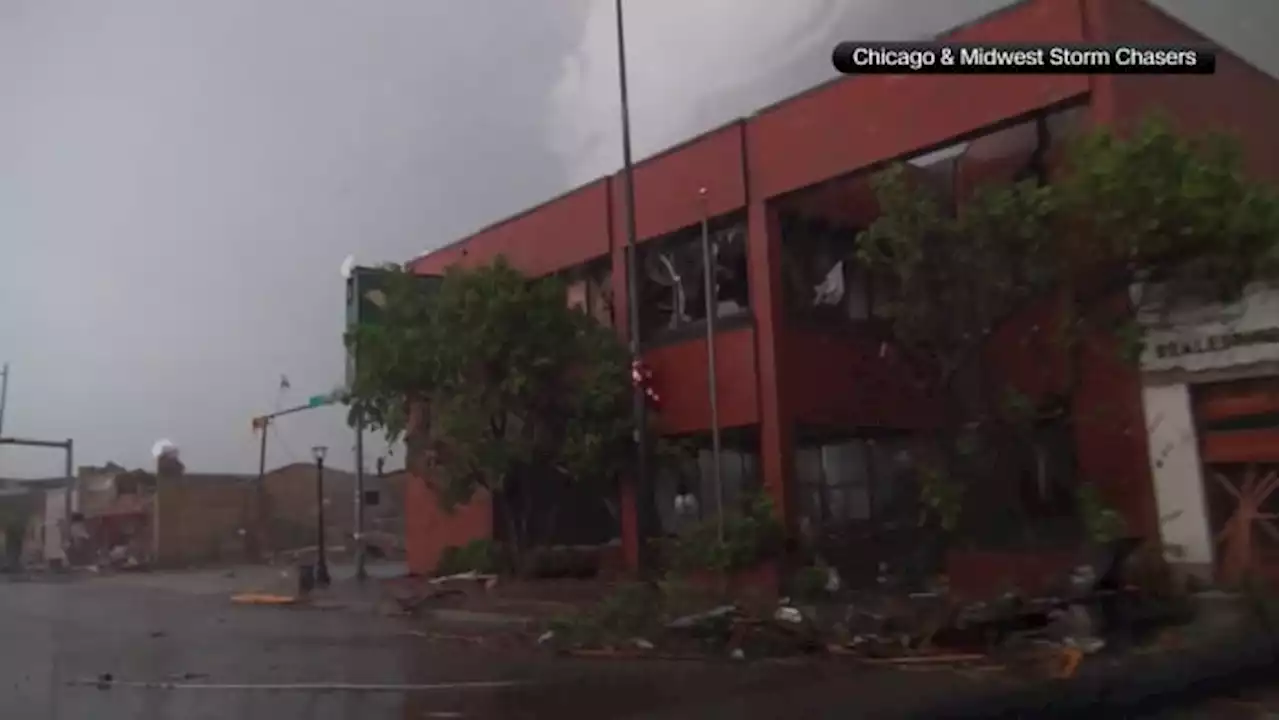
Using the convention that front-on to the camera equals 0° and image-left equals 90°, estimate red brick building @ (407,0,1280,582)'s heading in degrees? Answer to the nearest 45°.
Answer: approximately 45°

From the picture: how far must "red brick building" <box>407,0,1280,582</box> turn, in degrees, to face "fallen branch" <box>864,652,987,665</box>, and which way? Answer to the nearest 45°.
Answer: approximately 45° to its left

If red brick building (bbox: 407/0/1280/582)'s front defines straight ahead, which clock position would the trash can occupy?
The trash can is roughly at 2 o'clock from the red brick building.

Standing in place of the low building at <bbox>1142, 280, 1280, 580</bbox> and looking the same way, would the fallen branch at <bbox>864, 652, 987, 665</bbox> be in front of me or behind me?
in front

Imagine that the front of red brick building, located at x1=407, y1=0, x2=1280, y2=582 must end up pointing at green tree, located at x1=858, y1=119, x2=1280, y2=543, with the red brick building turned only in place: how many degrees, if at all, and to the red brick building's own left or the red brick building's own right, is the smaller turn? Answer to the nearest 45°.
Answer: approximately 90° to the red brick building's own left

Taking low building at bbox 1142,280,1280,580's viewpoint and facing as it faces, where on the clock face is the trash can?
The trash can is roughly at 2 o'clock from the low building.

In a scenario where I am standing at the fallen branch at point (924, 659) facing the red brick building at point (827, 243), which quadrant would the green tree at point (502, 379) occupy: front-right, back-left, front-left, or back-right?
front-left

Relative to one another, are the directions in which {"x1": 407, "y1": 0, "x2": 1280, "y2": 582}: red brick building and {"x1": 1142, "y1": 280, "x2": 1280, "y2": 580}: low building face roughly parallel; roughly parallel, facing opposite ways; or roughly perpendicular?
roughly parallel

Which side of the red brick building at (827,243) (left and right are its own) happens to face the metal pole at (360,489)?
right

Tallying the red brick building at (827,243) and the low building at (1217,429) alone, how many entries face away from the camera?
0

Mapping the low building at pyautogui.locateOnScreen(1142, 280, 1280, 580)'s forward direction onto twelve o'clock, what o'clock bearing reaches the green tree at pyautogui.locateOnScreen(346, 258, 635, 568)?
The green tree is roughly at 2 o'clock from the low building.

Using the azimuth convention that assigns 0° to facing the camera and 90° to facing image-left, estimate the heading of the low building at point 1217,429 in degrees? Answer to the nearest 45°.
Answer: approximately 45°

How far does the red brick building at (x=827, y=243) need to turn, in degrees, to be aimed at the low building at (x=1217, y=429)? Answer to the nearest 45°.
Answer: approximately 90° to its left

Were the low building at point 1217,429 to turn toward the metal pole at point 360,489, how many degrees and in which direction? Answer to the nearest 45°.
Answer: approximately 45° to its right

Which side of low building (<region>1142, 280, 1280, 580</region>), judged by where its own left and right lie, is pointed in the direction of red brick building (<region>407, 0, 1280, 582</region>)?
right

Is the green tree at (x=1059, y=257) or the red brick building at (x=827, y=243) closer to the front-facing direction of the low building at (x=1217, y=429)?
the green tree
